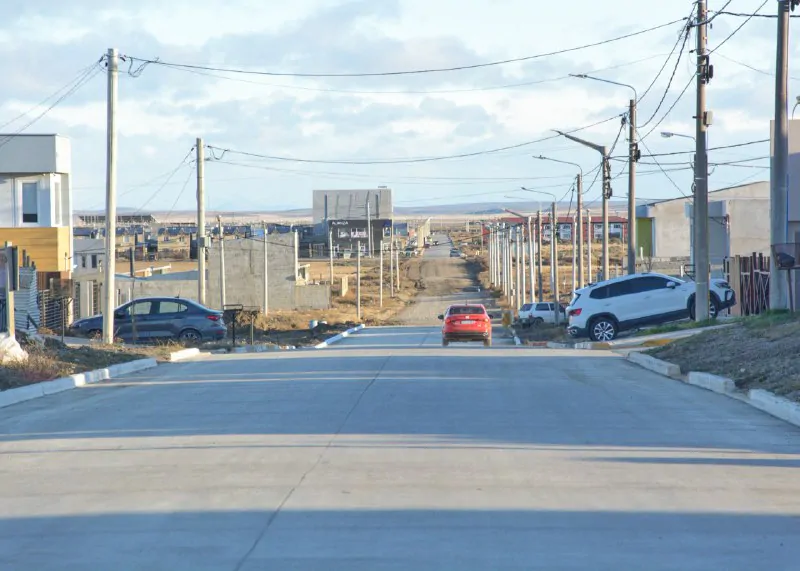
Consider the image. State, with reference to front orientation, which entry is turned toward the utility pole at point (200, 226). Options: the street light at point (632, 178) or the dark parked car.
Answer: the street light

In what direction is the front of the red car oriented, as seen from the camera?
facing away from the viewer

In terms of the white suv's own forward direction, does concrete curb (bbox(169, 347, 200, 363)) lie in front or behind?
behind

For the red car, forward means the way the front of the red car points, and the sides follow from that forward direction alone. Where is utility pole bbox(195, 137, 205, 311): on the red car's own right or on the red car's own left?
on the red car's own left

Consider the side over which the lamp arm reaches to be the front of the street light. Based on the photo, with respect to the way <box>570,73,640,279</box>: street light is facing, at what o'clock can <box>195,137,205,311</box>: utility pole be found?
The utility pole is roughly at 12 o'clock from the street light.

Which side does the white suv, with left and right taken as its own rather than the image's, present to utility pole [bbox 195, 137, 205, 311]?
back

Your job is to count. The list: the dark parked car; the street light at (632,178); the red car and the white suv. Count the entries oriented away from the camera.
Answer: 1

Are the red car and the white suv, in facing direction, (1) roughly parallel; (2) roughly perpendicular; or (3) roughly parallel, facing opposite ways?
roughly perpendicular

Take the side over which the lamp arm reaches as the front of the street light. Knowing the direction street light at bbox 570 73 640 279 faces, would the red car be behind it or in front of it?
in front

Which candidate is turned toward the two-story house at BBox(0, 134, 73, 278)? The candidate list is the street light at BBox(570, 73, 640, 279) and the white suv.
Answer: the street light

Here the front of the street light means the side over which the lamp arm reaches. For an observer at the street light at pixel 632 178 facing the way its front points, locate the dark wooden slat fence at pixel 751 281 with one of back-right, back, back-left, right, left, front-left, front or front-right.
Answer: left

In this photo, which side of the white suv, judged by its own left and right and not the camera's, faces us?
right

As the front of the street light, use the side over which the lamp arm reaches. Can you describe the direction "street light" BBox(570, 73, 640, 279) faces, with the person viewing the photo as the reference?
facing to the left of the viewer
